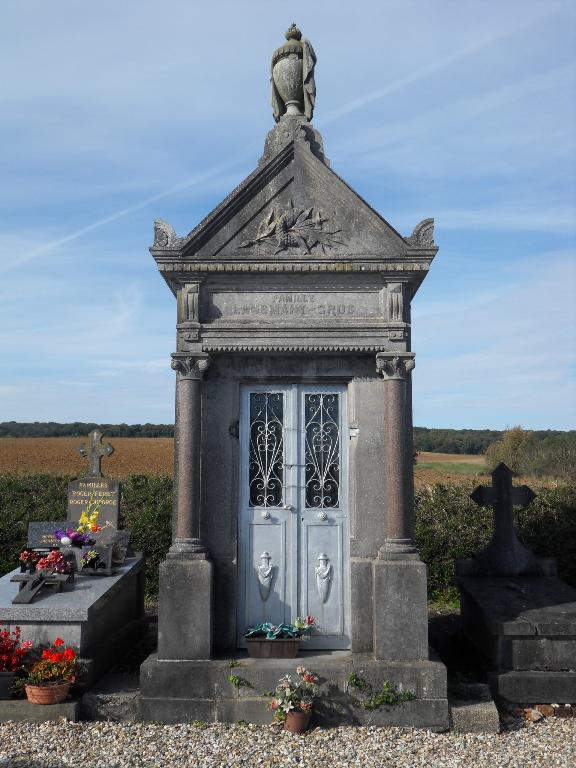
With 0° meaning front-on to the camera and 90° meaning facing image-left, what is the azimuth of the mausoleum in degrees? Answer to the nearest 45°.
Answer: approximately 0°

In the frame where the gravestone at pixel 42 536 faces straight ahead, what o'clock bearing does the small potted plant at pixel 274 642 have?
The small potted plant is roughly at 11 o'clock from the gravestone.

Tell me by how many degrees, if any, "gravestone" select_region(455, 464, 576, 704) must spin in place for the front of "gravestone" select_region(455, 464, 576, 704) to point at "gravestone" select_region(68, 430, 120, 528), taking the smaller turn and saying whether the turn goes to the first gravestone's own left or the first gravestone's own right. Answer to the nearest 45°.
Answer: approximately 90° to the first gravestone's own right

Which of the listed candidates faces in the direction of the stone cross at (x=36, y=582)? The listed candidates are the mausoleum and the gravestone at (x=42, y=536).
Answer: the gravestone

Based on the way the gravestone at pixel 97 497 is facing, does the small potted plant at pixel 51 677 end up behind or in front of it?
in front

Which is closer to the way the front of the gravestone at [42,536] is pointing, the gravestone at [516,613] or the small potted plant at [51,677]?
the small potted plant
